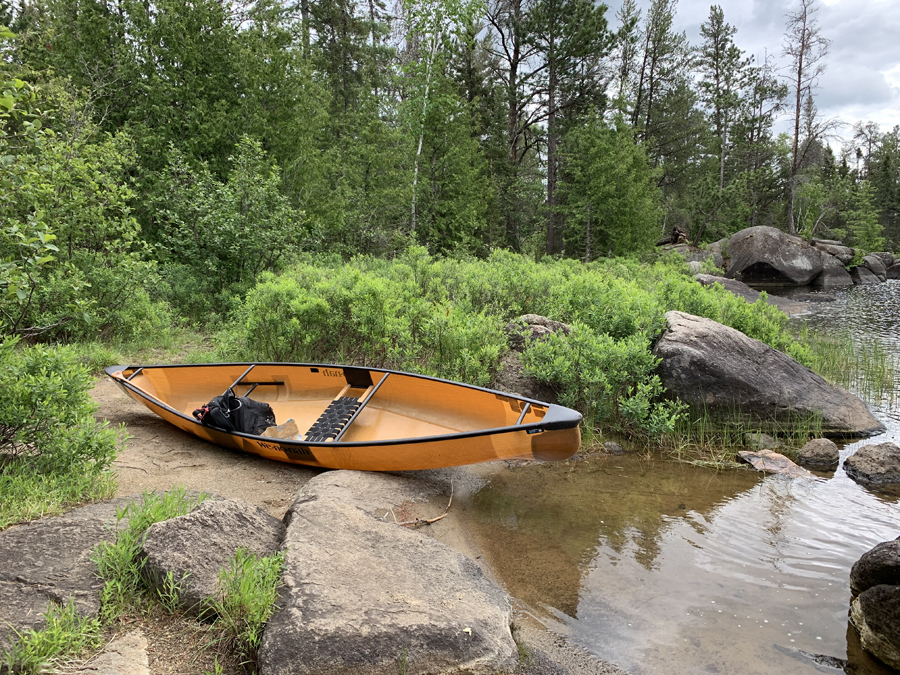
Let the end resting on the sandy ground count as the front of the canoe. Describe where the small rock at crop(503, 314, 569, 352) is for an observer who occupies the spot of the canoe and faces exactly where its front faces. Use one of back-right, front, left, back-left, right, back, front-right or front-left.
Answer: right

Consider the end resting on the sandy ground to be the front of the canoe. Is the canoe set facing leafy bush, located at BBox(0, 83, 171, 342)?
yes

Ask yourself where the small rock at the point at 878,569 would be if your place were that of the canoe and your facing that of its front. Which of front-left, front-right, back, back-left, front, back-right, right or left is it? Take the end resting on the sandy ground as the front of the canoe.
back

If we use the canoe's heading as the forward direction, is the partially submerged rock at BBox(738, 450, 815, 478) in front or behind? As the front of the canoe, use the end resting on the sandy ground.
behind
